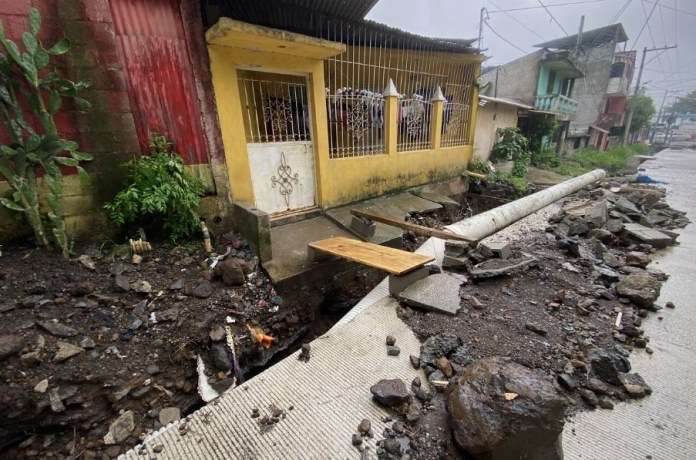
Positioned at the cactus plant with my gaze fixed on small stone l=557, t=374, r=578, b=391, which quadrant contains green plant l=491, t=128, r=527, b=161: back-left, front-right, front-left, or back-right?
front-left

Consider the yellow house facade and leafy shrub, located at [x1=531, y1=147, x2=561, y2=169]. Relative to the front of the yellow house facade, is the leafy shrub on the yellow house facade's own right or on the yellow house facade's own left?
on the yellow house facade's own left

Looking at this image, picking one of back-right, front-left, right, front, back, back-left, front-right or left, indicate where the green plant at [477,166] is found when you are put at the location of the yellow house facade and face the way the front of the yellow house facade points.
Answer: left

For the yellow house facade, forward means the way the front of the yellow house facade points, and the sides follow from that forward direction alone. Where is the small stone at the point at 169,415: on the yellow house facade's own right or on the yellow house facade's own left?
on the yellow house facade's own right

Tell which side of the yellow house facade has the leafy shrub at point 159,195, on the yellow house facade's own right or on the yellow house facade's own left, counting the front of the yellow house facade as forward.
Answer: on the yellow house facade's own right

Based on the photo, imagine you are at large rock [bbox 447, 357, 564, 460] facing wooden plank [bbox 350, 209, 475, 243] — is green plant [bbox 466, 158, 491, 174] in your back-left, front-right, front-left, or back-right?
front-right

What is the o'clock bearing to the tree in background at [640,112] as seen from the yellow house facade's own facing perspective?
The tree in background is roughly at 9 o'clock from the yellow house facade.

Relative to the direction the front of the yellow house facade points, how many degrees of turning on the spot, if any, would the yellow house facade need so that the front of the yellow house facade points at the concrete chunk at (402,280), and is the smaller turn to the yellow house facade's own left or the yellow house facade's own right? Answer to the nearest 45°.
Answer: approximately 45° to the yellow house facade's own right

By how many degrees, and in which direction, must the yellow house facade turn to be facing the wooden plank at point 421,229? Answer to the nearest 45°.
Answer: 0° — it already faces it

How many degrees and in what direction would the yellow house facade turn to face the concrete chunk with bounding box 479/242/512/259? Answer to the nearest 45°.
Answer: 0° — it already faces it

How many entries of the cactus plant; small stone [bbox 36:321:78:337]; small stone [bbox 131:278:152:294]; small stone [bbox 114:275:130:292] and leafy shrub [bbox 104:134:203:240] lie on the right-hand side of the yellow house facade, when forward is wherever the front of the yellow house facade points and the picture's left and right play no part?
5

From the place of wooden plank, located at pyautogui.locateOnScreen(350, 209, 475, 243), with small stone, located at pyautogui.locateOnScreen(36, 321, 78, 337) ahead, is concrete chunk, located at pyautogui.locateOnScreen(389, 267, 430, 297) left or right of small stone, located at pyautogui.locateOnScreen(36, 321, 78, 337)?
left

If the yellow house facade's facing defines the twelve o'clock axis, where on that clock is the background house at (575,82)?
The background house is roughly at 9 o'clock from the yellow house facade.

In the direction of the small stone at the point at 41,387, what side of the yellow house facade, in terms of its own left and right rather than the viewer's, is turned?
right

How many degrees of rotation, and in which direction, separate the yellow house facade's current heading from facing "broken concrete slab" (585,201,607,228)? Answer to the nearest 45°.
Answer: approximately 45° to its left

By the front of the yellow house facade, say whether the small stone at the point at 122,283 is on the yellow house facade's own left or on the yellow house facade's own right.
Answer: on the yellow house facade's own right

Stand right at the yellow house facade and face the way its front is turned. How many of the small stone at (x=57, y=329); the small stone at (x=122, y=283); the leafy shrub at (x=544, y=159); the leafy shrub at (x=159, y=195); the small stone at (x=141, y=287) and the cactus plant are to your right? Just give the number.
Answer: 5

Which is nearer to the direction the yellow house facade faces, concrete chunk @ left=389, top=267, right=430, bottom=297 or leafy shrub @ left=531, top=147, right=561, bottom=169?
the concrete chunk

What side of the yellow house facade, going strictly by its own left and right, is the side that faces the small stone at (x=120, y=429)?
right

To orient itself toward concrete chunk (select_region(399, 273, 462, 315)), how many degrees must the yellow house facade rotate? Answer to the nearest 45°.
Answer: approximately 45° to its right

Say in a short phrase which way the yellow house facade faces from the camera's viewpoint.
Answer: facing the viewer and to the right of the viewer

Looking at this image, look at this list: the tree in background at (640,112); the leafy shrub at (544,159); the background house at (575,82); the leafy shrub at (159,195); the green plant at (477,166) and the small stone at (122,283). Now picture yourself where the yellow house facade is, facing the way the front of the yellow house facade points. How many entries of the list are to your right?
2
